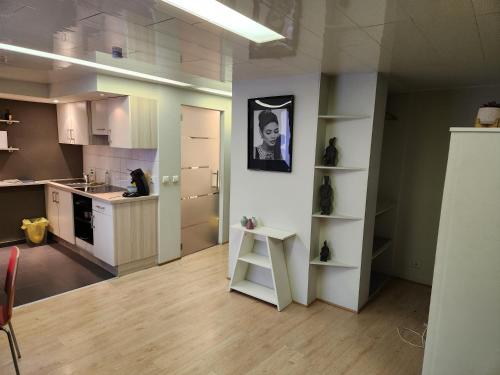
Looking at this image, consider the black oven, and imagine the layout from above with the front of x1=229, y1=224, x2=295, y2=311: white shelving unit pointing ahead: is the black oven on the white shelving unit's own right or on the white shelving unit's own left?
on the white shelving unit's own right

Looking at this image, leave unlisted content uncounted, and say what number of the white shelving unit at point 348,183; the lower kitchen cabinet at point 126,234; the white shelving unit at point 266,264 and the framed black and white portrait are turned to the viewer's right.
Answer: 0

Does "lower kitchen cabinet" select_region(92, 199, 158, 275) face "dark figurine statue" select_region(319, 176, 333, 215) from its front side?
no

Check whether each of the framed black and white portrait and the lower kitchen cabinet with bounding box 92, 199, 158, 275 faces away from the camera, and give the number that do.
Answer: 0

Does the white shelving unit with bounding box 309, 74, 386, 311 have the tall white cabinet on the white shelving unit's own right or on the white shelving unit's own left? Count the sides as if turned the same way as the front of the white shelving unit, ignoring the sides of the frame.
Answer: on the white shelving unit's own left

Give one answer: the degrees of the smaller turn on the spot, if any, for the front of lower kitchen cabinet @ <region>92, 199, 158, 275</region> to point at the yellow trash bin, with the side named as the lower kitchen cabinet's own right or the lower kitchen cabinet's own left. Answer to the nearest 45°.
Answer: approximately 90° to the lower kitchen cabinet's own right

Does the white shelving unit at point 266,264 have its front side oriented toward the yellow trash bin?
no

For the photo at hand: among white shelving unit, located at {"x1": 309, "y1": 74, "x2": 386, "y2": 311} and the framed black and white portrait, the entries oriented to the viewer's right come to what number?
0

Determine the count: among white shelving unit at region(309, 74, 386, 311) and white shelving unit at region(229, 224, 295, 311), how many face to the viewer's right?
0

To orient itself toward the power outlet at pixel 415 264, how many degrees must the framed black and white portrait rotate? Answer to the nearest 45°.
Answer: approximately 135° to its left

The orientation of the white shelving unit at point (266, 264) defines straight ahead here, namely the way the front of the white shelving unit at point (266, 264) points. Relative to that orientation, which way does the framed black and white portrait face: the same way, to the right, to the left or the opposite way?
the same way

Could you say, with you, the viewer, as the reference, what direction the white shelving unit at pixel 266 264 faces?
facing the viewer and to the left of the viewer

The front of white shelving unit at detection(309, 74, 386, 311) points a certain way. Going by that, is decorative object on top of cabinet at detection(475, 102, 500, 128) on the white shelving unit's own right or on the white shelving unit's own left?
on the white shelving unit's own left

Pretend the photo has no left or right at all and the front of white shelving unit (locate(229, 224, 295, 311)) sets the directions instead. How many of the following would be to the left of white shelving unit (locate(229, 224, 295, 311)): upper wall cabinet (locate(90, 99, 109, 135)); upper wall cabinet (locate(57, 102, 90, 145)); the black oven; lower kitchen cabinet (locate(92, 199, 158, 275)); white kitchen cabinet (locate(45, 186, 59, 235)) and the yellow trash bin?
0

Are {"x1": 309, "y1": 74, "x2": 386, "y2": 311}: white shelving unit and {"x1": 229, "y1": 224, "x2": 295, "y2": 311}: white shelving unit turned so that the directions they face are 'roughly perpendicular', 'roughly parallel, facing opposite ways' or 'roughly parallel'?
roughly parallel

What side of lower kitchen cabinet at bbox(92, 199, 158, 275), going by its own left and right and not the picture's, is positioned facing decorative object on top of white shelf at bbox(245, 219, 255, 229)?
left

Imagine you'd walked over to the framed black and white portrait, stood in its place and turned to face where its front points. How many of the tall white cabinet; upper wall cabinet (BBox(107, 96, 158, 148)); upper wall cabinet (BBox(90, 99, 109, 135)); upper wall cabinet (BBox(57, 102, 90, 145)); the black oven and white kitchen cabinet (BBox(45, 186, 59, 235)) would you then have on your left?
1

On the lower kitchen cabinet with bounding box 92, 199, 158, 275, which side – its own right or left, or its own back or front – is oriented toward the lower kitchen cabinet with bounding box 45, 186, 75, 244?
right

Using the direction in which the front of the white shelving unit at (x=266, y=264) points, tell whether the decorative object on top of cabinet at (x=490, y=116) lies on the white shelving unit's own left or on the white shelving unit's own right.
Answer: on the white shelving unit's own left

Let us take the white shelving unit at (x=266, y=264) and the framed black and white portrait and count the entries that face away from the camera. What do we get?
0

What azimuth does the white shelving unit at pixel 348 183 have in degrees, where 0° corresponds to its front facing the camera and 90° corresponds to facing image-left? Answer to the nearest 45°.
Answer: approximately 45°
